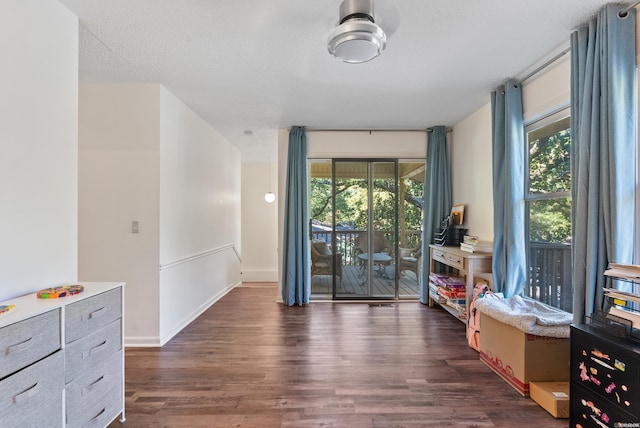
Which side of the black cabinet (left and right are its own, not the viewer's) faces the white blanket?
right

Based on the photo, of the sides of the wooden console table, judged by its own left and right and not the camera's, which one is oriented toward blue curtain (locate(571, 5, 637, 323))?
left

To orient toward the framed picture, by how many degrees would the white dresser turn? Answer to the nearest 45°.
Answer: approximately 45° to its left

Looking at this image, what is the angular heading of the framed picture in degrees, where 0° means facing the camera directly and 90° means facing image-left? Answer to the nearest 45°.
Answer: approximately 45°

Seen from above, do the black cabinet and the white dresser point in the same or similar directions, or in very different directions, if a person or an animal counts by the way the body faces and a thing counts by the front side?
very different directions
